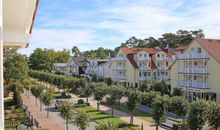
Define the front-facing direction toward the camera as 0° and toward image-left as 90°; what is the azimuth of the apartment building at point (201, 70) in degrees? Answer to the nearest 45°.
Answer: approximately 45°

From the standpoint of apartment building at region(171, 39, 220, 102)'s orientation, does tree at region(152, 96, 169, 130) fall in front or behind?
in front

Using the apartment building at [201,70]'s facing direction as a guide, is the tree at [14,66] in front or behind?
in front

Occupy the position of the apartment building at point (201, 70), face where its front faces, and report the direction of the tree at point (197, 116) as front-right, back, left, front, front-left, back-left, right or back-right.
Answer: front-left
